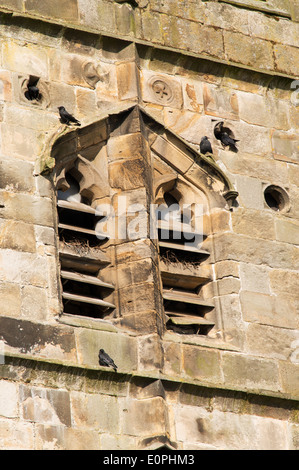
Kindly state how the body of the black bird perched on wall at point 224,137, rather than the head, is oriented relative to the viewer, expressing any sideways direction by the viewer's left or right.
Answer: facing to the left of the viewer

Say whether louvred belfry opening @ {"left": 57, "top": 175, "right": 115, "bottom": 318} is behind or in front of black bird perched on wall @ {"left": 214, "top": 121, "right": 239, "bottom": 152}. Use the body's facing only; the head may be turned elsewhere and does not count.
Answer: in front
